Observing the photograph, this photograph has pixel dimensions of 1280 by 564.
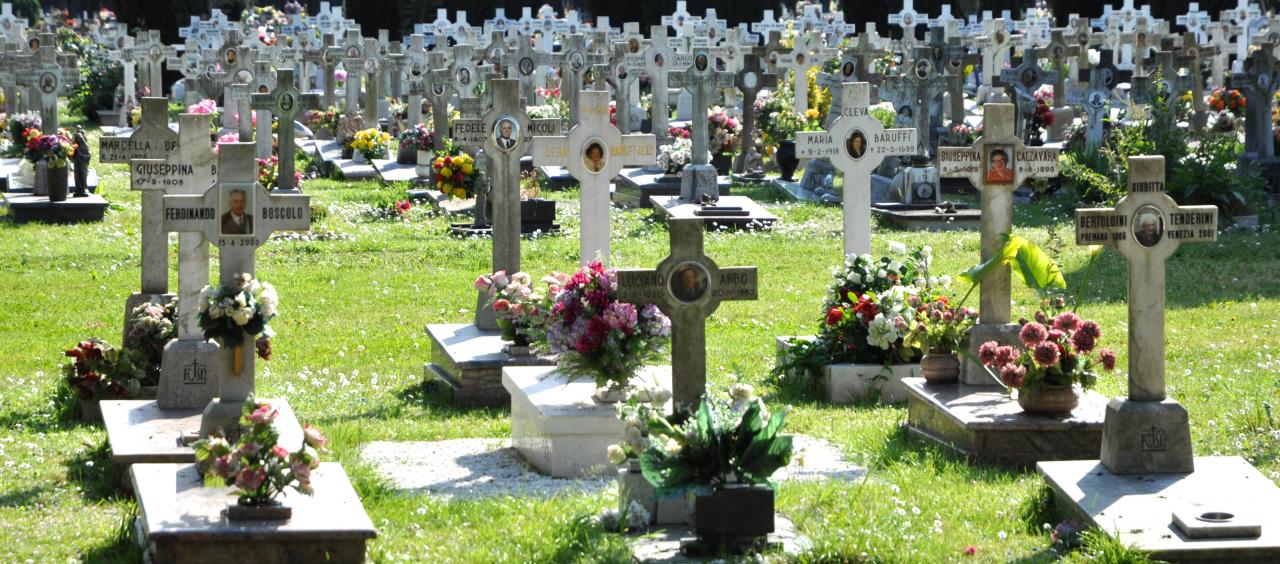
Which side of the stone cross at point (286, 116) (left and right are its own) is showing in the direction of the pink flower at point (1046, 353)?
front

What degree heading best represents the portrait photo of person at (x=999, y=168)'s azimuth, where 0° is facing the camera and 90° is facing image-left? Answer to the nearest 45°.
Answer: approximately 0°

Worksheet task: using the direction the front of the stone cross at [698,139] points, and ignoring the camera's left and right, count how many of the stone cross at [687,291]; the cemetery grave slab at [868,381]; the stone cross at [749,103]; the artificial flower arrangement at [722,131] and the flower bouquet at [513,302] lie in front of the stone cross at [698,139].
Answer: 3

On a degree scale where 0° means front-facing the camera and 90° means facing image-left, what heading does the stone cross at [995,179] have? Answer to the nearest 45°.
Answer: approximately 0°

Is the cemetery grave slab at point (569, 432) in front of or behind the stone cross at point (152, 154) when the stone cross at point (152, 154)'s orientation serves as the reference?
in front

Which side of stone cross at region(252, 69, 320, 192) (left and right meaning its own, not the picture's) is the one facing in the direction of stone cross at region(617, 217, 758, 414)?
front
